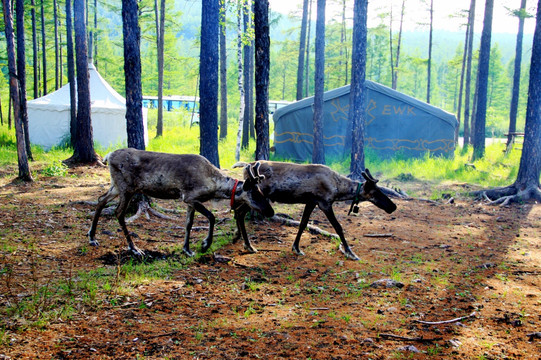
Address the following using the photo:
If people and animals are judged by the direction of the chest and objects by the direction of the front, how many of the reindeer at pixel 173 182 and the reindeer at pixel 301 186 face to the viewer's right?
2

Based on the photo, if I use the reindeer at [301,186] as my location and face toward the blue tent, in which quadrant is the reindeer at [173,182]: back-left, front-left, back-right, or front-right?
back-left

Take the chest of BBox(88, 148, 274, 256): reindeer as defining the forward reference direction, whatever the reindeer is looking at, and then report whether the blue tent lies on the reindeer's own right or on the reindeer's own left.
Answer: on the reindeer's own left

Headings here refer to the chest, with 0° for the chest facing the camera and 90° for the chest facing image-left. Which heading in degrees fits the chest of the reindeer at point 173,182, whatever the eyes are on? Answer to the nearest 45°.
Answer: approximately 270°

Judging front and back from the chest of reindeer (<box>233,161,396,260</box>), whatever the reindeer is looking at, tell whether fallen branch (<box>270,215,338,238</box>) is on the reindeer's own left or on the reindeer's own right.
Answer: on the reindeer's own left

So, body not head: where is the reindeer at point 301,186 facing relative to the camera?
to the viewer's right

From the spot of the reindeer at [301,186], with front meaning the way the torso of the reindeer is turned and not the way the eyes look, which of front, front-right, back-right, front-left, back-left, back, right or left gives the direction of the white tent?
back-left

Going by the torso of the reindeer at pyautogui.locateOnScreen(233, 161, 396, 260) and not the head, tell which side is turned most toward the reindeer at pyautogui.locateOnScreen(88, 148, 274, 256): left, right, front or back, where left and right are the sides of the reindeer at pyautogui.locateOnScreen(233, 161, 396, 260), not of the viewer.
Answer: back

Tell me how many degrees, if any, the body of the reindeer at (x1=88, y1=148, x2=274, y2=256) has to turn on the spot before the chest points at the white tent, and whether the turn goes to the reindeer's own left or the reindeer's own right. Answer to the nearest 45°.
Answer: approximately 90° to the reindeer's own left
